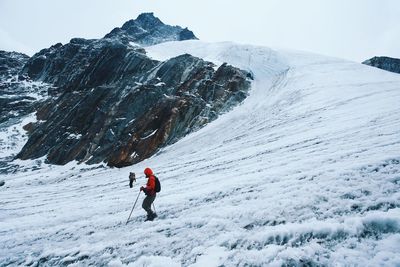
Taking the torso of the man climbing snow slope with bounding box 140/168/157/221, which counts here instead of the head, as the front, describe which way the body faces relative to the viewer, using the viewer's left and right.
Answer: facing to the left of the viewer
